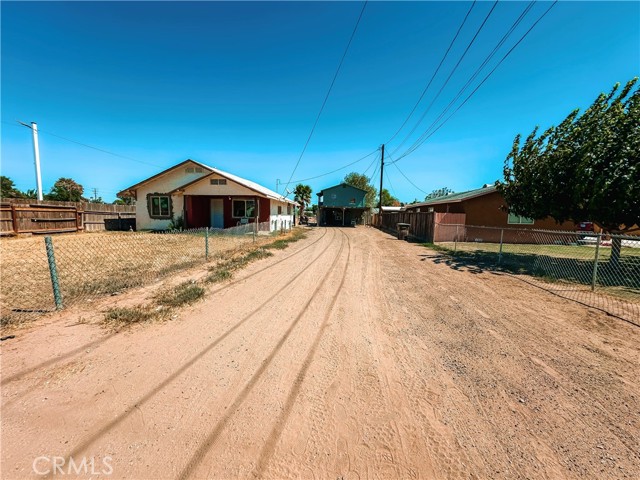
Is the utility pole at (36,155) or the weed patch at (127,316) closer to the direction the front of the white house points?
the weed patch

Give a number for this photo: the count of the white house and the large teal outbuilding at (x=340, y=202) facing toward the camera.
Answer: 2

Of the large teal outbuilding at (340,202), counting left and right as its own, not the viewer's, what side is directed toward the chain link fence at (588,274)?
front

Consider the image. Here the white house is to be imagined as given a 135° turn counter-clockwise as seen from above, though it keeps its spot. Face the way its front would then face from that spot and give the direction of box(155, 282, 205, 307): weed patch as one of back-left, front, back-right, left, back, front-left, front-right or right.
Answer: back-right

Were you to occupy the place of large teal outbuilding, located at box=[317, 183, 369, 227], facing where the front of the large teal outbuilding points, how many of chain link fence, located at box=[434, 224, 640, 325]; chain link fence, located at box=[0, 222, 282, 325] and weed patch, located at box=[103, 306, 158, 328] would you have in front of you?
3

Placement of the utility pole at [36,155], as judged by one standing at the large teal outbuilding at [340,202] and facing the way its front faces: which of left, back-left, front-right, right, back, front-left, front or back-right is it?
front-right

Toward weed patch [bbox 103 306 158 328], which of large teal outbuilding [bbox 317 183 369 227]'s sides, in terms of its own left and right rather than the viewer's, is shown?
front

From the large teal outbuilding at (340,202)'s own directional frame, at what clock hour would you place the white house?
The white house is roughly at 1 o'clock from the large teal outbuilding.

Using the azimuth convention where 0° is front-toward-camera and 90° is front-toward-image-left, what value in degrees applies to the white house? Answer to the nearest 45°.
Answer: approximately 0°

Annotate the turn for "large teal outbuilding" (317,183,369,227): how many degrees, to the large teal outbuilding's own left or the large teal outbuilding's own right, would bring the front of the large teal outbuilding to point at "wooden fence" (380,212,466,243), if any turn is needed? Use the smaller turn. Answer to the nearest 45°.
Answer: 0° — it already faces it
